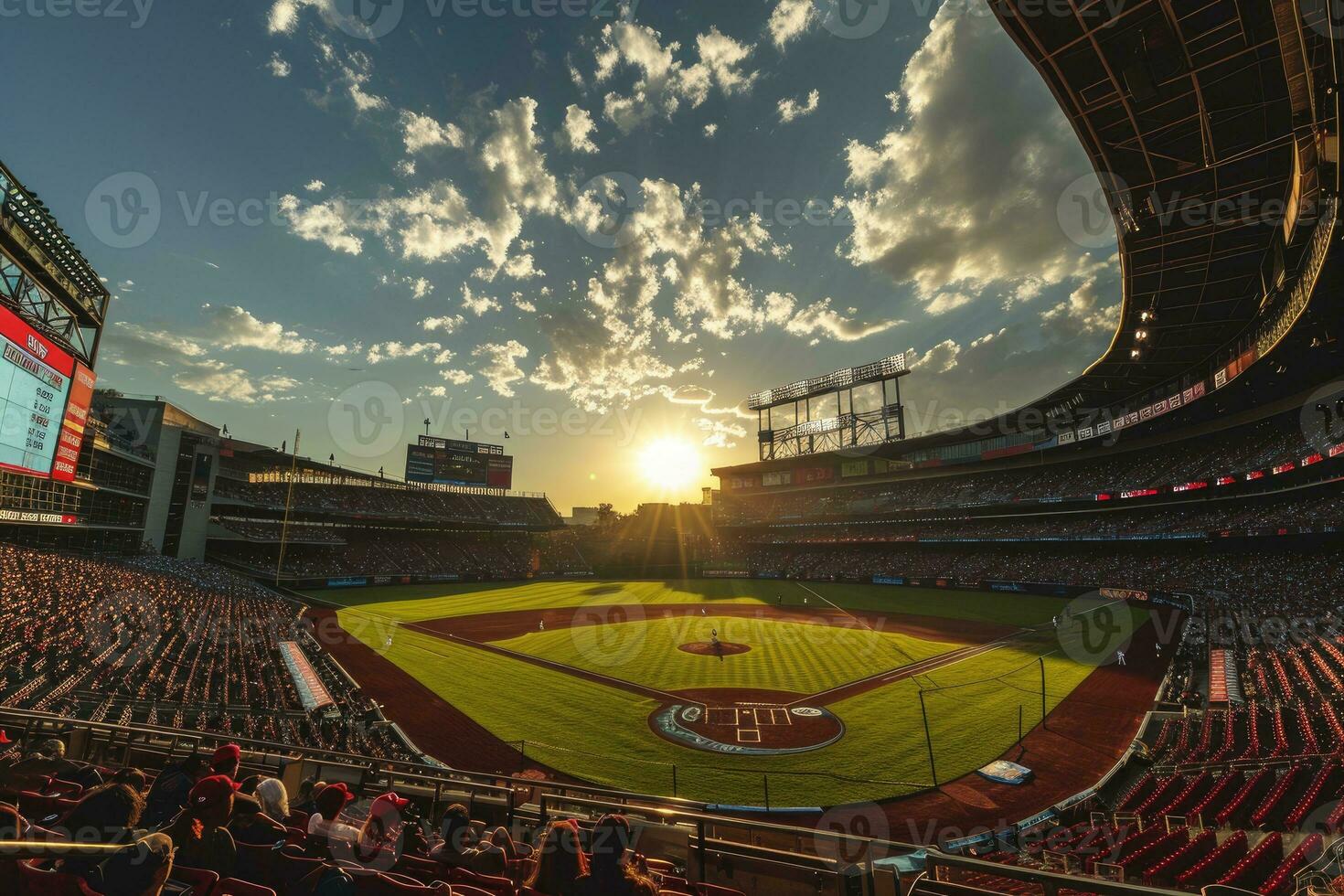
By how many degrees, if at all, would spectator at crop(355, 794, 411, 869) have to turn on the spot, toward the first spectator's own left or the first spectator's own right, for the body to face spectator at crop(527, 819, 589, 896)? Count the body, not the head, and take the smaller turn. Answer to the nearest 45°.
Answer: approximately 90° to the first spectator's own right

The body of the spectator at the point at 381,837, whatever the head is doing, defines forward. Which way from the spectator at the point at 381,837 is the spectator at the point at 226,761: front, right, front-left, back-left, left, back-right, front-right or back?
left

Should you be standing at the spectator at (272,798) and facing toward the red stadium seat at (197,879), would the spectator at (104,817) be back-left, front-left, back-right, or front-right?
front-right

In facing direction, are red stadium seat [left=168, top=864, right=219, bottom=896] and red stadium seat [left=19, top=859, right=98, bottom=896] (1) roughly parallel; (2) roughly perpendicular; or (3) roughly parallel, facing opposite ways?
roughly parallel

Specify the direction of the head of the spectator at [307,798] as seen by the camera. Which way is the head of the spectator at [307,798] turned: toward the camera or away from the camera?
away from the camera

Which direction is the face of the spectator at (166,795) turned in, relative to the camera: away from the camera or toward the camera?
away from the camera

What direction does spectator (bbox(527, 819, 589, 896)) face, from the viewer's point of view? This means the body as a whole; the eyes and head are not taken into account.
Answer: away from the camera

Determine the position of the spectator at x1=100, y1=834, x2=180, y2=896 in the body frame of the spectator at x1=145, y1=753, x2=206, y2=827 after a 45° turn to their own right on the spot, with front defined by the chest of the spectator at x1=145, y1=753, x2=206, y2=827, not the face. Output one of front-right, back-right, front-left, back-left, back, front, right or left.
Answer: right

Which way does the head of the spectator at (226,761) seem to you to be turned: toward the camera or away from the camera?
away from the camera

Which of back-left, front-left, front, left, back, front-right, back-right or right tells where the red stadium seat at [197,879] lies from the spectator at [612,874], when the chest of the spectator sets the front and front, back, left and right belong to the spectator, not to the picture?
left

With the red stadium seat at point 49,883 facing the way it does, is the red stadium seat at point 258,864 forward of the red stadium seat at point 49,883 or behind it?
forward

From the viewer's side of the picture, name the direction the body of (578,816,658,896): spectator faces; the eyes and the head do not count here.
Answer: away from the camera

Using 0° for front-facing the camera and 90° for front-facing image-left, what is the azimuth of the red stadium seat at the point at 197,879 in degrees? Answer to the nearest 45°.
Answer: approximately 225°

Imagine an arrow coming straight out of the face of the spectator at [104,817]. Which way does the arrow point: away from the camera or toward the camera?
away from the camera

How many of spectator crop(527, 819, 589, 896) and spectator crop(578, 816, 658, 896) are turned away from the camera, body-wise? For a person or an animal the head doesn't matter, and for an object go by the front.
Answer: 2

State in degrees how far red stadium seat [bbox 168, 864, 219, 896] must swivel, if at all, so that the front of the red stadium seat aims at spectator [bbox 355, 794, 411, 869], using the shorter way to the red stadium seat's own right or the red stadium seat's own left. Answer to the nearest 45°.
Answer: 0° — it already faces them

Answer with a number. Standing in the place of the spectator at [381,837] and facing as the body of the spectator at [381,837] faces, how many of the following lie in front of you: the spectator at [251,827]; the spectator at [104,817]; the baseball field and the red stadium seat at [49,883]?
1

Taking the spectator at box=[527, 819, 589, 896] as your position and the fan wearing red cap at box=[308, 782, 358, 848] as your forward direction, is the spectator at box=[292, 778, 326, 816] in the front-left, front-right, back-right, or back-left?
front-right

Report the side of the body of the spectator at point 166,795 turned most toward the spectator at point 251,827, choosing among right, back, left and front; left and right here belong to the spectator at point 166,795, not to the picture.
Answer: right
